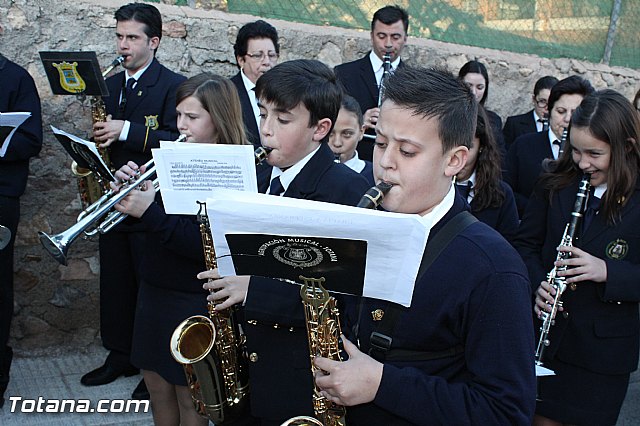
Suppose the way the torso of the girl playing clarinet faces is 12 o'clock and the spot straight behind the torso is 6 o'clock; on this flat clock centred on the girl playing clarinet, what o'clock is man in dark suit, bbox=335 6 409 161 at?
The man in dark suit is roughly at 3 o'clock from the girl playing clarinet.

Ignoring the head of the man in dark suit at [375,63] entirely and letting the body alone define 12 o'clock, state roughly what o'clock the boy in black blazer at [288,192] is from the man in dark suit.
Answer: The boy in black blazer is roughly at 12 o'clock from the man in dark suit.

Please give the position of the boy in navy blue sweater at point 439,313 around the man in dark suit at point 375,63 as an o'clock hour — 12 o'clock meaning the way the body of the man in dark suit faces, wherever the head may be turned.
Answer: The boy in navy blue sweater is roughly at 12 o'clock from the man in dark suit.

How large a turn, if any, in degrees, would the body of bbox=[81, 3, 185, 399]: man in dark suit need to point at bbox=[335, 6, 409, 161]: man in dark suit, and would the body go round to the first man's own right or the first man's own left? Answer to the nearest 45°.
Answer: approximately 135° to the first man's own left

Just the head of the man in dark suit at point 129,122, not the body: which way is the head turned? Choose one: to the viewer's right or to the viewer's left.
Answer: to the viewer's left

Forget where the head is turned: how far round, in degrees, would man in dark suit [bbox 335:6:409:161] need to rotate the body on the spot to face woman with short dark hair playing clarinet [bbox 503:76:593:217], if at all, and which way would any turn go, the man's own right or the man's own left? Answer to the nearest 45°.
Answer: approximately 45° to the man's own left

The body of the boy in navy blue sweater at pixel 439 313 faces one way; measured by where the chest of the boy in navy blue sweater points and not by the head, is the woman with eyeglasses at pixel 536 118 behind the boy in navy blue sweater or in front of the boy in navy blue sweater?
behind

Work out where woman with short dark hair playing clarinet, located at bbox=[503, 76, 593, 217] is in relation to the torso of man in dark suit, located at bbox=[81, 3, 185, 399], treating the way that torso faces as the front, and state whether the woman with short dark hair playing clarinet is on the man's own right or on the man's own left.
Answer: on the man's own left
